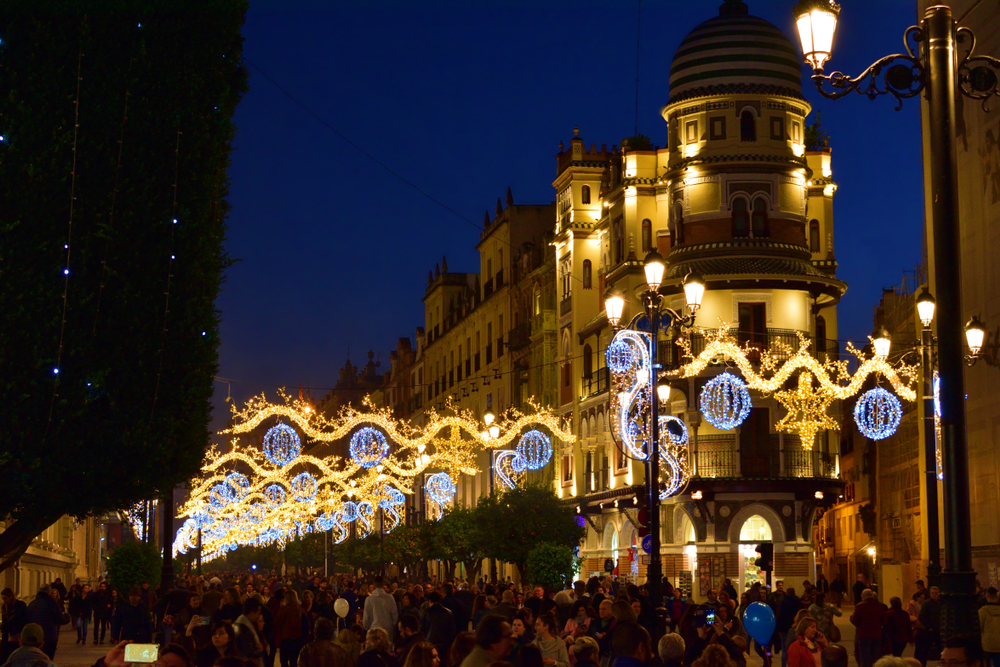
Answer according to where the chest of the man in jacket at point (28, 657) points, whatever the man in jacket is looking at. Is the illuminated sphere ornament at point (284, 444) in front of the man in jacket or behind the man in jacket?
in front

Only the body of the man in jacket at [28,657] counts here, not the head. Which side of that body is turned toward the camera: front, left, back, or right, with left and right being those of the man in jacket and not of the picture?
back

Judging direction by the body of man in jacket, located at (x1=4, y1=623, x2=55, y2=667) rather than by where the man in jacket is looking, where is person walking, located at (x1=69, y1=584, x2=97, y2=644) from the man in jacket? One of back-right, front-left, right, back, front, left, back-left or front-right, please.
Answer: front

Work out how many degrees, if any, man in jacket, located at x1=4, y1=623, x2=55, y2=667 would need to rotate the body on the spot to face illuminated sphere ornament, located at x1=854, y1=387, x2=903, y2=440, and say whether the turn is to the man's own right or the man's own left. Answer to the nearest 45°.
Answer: approximately 45° to the man's own right
